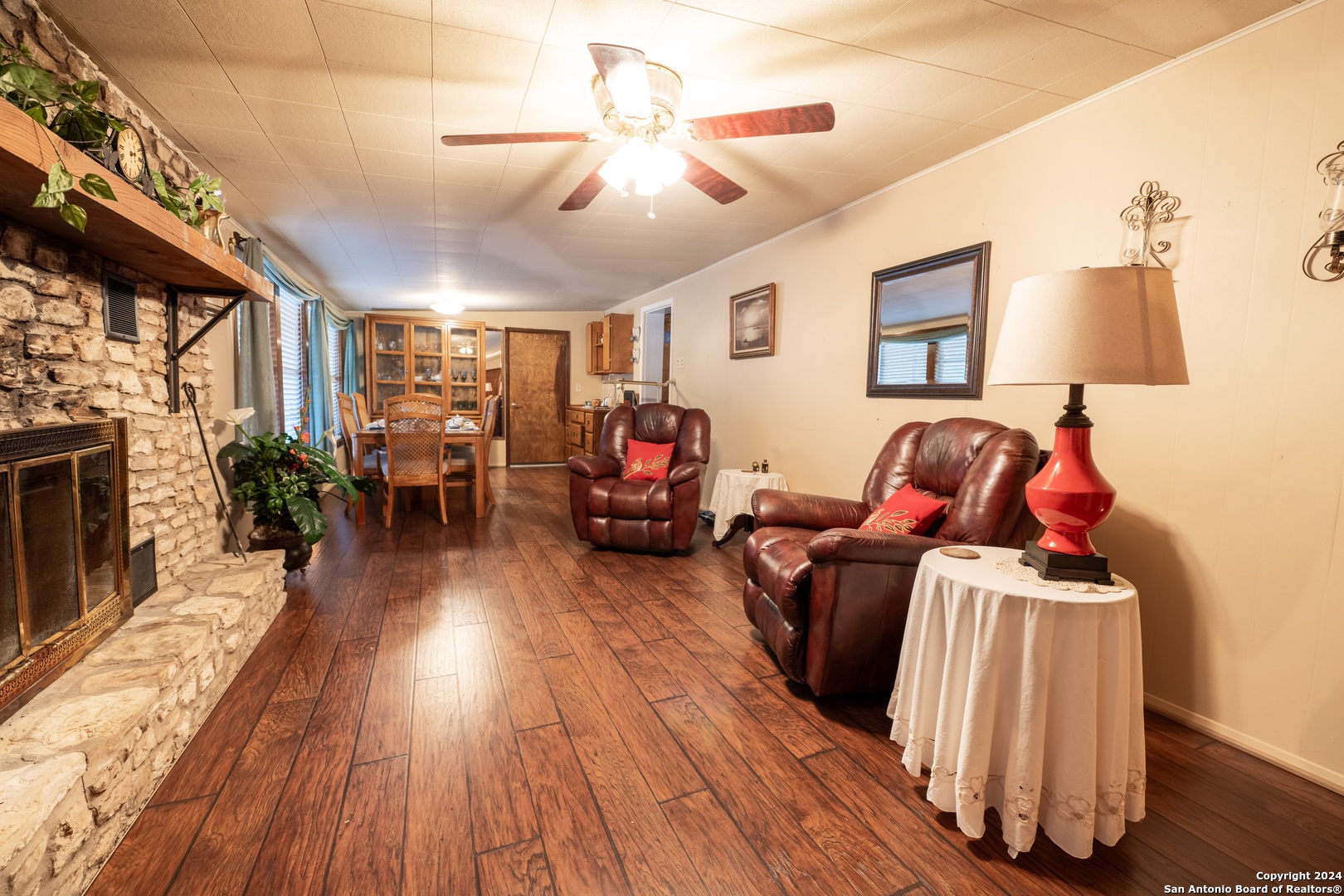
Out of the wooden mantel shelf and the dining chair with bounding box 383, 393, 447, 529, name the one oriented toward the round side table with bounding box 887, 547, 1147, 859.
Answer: the wooden mantel shelf

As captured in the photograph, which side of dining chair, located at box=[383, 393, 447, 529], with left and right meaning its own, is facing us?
back

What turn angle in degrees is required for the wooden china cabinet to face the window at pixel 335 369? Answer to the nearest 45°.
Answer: approximately 90° to its right

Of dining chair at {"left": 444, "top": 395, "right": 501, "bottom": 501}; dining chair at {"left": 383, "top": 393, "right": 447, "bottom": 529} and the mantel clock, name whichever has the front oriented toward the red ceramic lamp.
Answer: the mantel clock

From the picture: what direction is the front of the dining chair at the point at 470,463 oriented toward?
to the viewer's left

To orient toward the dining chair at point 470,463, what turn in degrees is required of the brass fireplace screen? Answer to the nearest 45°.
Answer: approximately 90° to its left
